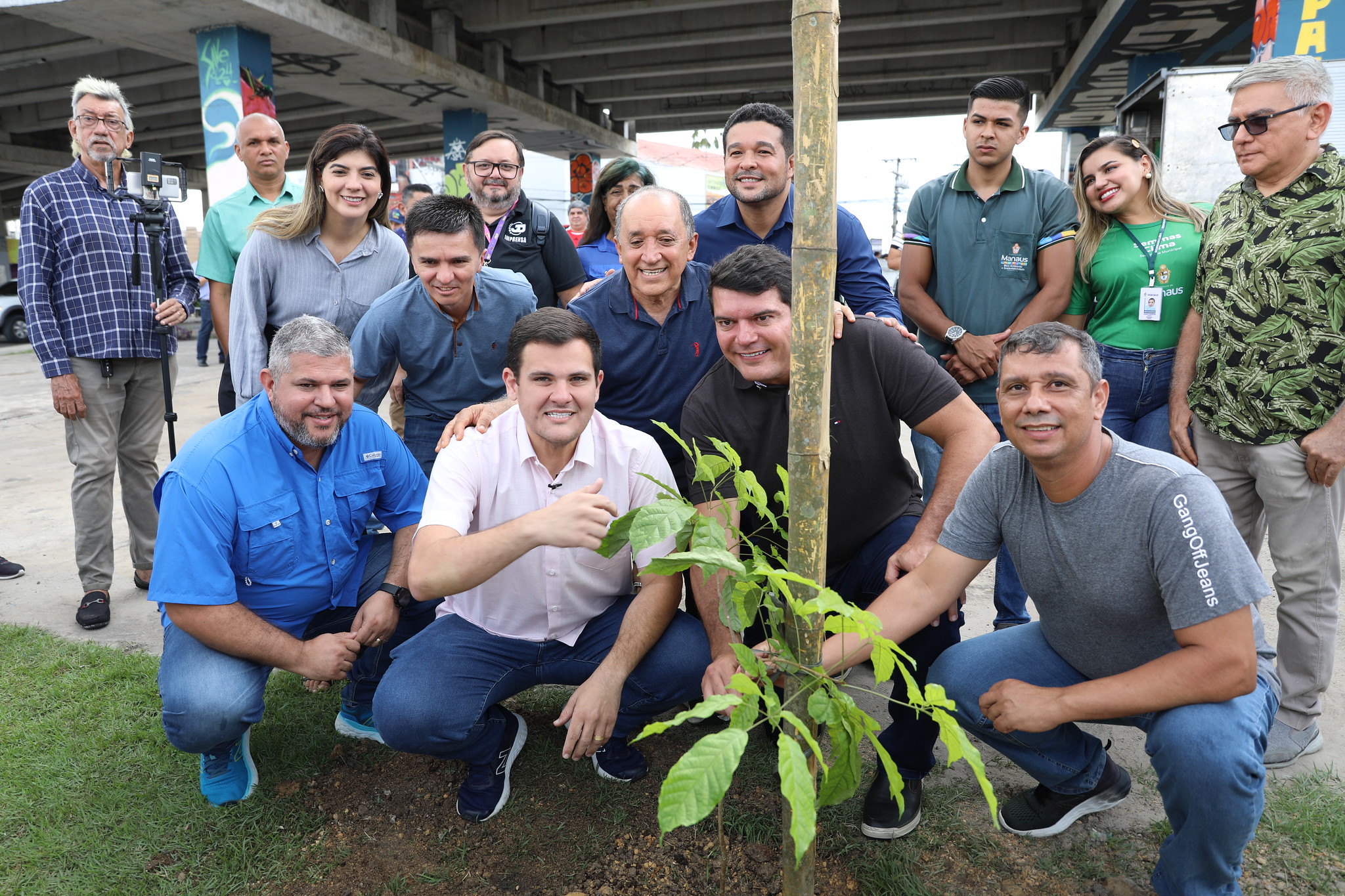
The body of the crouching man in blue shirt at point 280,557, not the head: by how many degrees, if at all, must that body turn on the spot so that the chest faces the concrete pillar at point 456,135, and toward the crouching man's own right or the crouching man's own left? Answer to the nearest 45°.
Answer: approximately 135° to the crouching man's own left

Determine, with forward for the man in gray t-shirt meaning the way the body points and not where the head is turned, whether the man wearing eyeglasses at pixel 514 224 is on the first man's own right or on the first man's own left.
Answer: on the first man's own right

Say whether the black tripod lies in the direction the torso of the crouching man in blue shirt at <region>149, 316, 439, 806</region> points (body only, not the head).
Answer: no

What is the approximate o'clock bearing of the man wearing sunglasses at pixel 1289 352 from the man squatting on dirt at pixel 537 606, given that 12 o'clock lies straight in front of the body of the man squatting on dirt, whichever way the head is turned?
The man wearing sunglasses is roughly at 9 o'clock from the man squatting on dirt.

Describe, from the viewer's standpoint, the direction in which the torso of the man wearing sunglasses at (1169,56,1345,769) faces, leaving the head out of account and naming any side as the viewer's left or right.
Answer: facing the viewer and to the left of the viewer

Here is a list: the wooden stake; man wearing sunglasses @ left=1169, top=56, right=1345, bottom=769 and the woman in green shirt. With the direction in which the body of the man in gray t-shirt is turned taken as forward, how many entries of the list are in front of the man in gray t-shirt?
1

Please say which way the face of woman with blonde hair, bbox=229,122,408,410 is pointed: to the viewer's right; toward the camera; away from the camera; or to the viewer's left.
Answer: toward the camera

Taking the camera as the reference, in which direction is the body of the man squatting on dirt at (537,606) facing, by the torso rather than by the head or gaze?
toward the camera

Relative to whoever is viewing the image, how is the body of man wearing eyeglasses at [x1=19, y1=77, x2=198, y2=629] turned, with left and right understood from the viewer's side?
facing the viewer

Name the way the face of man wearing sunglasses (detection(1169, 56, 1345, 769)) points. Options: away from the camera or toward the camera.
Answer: toward the camera

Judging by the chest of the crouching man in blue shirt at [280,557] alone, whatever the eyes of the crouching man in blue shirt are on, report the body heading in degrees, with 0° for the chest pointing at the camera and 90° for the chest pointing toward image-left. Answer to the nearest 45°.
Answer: approximately 315°

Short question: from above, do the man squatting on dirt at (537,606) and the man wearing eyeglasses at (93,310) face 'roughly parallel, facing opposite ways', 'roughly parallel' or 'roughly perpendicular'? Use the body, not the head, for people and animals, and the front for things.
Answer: roughly parallel

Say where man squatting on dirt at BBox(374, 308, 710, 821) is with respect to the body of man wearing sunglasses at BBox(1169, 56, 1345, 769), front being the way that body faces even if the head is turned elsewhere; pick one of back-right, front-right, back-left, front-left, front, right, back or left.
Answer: front

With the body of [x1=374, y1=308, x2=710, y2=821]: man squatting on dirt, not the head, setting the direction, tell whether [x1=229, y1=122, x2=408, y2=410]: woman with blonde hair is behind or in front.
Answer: behind

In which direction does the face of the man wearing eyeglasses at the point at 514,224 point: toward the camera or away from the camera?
toward the camera

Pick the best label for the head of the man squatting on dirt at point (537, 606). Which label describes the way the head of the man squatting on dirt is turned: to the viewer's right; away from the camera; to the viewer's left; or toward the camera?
toward the camera

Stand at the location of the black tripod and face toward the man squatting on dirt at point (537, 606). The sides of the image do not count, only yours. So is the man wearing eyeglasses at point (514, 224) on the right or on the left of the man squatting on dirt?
left

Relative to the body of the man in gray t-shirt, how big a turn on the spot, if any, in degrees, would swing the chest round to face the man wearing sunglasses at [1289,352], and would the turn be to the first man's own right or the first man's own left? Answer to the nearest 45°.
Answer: approximately 180°

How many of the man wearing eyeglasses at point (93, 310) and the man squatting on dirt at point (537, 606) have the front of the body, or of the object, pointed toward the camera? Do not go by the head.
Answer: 2
